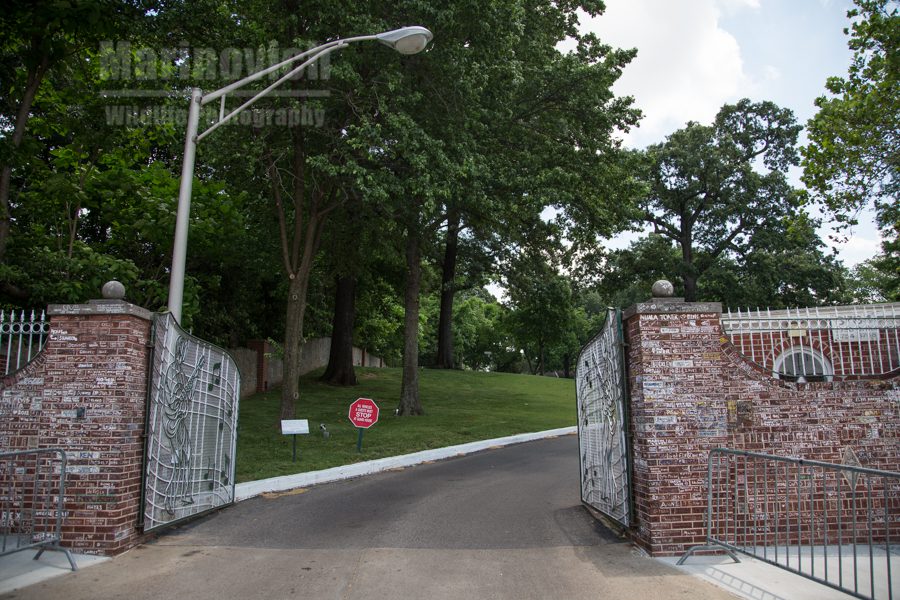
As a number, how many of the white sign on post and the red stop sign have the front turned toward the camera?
2

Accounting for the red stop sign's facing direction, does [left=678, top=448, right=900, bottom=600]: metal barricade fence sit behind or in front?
in front

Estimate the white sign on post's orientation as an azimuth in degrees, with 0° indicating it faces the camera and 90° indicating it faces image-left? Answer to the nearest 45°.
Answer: approximately 0°

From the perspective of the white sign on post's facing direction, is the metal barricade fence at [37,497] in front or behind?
in front

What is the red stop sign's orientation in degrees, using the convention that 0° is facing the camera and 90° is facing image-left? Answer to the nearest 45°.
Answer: approximately 0°

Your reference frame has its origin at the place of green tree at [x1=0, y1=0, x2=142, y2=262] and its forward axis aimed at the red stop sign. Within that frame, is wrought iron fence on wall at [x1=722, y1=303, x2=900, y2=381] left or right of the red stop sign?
right

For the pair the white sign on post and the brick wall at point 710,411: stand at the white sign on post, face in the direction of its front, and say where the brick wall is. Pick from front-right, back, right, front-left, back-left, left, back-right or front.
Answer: front-left

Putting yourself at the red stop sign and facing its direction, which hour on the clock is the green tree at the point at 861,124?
The green tree is roughly at 9 o'clock from the red stop sign.

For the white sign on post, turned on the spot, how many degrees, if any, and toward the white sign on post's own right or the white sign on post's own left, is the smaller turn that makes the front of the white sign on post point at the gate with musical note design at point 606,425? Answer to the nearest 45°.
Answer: approximately 45° to the white sign on post's own left

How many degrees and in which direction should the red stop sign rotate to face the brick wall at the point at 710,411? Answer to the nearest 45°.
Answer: approximately 45° to its left
